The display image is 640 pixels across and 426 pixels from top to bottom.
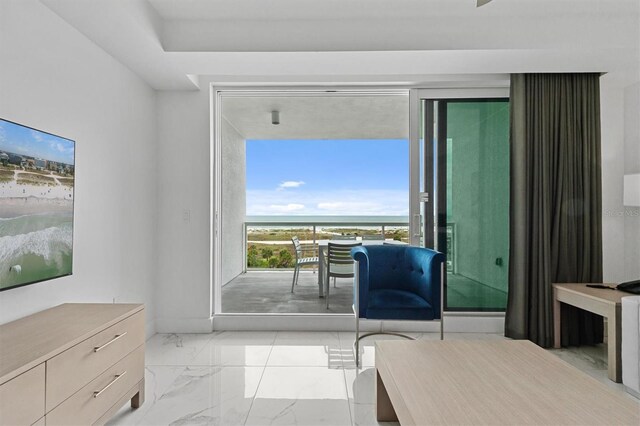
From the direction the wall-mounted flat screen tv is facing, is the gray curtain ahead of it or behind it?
ahead

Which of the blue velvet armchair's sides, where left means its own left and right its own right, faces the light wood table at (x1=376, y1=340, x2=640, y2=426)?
front

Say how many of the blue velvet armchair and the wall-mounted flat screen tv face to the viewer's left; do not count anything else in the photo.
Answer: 0

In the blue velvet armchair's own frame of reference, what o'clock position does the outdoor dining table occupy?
The outdoor dining table is roughly at 5 o'clock from the blue velvet armchair.

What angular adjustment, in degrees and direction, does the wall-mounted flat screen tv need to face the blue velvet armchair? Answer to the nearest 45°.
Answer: approximately 45° to its left

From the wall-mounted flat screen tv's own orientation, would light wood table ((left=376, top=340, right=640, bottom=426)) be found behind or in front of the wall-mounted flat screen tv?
in front

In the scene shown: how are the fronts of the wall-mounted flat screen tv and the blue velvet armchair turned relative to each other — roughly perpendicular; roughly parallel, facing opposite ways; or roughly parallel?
roughly perpendicular

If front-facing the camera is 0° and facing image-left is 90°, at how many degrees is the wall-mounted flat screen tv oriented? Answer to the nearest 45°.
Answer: approximately 315°

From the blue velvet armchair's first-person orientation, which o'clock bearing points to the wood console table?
The wood console table is roughly at 9 o'clock from the blue velvet armchair.

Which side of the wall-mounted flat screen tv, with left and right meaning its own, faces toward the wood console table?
front

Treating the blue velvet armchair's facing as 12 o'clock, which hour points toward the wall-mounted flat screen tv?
The wall-mounted flat screen tv is roughly at 2 o'clock from the blue velvet armchair.

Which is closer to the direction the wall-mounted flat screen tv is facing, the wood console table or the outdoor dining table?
the wood console table

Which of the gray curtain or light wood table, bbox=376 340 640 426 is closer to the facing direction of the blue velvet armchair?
the light wood table
